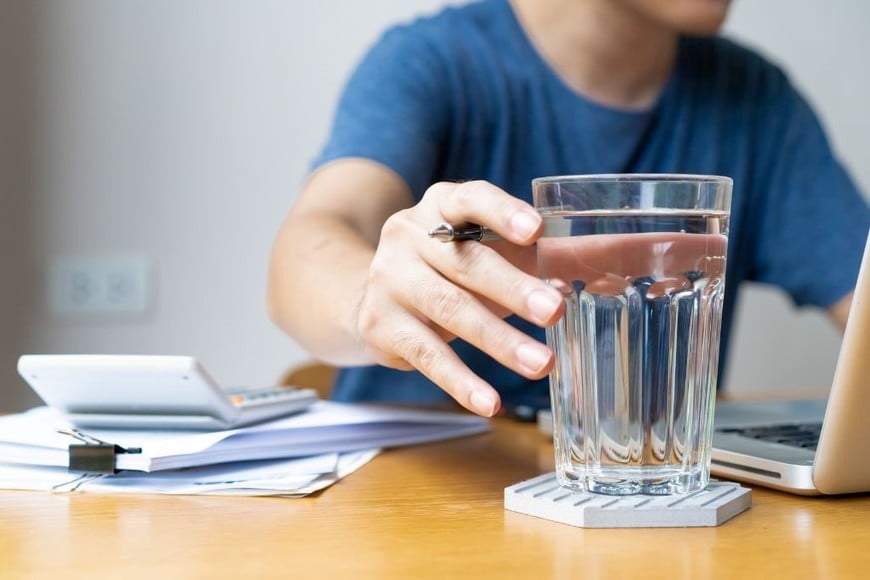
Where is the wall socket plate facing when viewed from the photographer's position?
facing the viewer

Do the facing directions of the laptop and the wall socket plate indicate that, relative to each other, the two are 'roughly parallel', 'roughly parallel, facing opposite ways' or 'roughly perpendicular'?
roughly parallel, facing opposite ways

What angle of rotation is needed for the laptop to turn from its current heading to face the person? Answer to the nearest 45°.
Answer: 0° — it already faces them

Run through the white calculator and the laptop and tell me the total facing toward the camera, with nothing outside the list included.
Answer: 0

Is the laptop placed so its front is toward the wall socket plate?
yes

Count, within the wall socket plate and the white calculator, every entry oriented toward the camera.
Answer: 1

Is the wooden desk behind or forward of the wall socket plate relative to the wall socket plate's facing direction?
forward

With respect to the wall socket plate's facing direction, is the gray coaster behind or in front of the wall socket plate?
in front

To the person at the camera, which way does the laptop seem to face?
facing away from the viewer and to the left of the viewer

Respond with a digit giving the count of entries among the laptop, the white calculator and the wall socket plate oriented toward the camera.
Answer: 1

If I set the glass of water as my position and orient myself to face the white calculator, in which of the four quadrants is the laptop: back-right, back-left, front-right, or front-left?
back-right

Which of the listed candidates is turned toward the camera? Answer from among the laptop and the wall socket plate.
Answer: the wall socket plate
